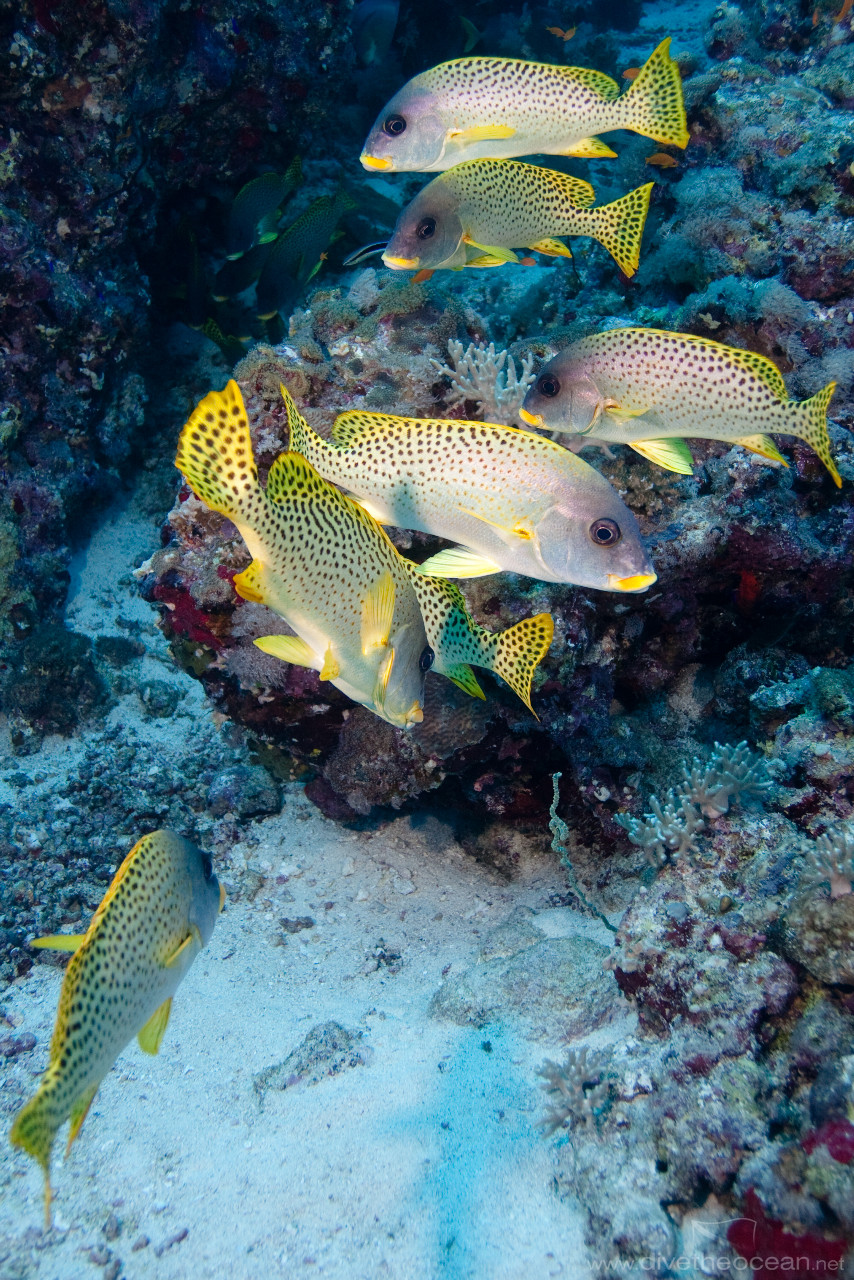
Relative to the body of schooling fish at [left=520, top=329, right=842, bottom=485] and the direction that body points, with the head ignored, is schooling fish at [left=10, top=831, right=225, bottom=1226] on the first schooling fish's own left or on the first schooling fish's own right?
on the first schooling fish's own left

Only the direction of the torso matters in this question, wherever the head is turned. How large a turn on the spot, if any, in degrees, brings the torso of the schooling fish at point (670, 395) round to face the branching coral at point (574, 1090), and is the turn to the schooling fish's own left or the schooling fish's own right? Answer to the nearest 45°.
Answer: approximately 90° to the schooling fish's own left

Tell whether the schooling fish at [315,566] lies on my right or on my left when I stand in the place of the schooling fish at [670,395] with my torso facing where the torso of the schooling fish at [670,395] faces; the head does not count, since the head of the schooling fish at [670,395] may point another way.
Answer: on my left

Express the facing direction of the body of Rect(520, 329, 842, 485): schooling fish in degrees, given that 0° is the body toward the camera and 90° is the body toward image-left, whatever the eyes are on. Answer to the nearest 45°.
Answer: approximately 90°

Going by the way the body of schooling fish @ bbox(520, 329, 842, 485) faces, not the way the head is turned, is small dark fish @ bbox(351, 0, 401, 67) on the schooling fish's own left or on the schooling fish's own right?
on the schooling fish's own right
